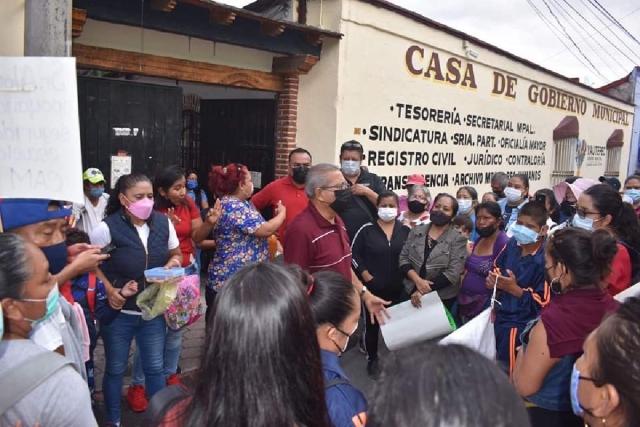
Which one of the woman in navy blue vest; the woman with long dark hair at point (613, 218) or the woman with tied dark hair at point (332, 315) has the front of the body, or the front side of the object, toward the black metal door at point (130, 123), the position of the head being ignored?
the woman with long dark hair at point (613, 218)

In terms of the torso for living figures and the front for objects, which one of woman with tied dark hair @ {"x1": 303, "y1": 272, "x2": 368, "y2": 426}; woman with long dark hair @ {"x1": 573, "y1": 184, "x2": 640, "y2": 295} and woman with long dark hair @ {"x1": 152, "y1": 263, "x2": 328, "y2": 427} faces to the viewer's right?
woman with tied dark hair @ {"x1": 303, "y1": 272, "x2": 368, "y2": 426}

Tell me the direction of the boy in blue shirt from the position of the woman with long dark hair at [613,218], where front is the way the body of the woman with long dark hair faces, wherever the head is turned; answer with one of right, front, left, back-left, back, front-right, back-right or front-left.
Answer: front-left

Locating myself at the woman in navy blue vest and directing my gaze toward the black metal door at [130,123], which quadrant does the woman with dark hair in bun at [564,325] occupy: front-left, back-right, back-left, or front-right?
back-right

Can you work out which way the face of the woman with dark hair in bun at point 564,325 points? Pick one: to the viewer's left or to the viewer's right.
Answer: to the viewer's left

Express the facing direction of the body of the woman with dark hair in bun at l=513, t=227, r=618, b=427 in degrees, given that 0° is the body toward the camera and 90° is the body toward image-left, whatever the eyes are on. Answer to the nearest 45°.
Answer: approximately 135°

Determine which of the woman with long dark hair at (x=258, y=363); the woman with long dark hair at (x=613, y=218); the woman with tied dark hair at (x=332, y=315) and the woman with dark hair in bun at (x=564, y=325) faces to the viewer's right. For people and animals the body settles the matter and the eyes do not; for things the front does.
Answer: the woman with tied dark hair at (x=332, y=315)

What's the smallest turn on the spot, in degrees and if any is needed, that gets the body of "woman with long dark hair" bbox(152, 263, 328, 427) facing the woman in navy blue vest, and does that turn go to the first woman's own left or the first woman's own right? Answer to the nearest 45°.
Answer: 0° — they already face them

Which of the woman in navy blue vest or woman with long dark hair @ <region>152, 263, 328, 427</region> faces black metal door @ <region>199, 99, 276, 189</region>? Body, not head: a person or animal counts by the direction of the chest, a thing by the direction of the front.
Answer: the woman with long dark hair

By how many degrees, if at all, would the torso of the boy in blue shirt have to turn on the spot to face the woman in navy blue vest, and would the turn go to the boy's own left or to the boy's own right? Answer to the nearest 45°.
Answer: approximately 45° to the boy's own right

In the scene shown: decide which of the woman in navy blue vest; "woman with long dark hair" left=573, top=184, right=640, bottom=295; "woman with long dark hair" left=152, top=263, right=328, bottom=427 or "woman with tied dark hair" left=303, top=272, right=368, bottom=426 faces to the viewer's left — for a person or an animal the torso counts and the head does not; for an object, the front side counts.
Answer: "woman with long dark hair" left=573, top=184, right=640, bottom=295

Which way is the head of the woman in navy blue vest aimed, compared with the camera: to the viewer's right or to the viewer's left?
to the viewer's right

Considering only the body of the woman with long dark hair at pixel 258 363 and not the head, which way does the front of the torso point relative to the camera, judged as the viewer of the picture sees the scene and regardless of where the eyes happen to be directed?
away from the camera

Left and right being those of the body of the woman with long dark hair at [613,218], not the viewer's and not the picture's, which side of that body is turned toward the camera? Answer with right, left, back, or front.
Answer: left
